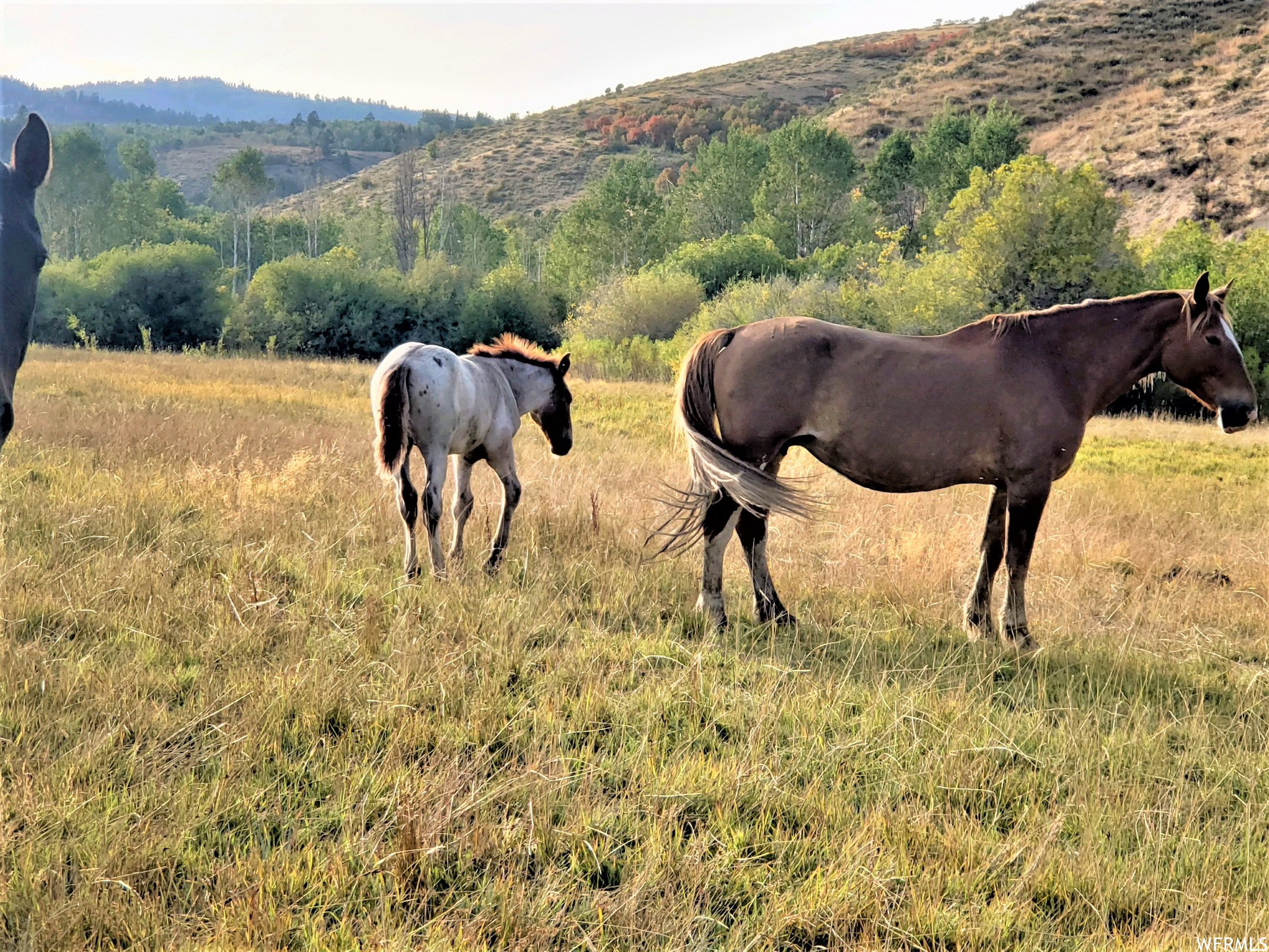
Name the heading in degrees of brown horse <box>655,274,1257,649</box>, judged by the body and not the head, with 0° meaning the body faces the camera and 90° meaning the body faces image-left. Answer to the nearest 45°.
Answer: approximately 270°

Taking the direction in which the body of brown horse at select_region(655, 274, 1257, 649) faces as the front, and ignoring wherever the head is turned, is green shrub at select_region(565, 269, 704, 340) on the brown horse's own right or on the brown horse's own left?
on the brown horse's own left

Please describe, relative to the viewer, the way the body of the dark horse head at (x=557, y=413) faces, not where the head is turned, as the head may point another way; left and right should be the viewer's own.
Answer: facing to the right of the viewer
